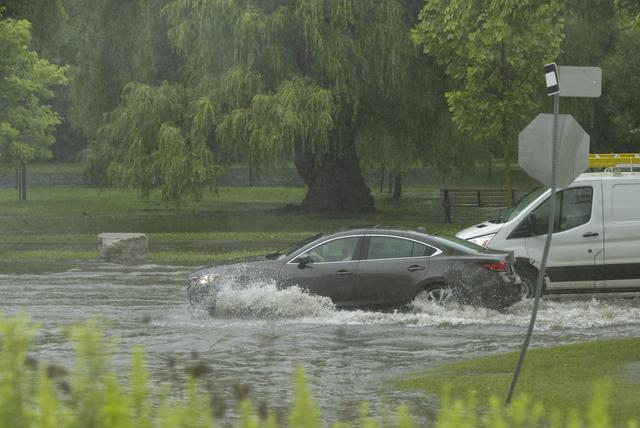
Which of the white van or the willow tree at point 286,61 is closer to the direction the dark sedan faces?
the willow tree

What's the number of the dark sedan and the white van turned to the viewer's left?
2

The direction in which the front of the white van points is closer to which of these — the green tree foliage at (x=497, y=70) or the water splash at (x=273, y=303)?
the water splash

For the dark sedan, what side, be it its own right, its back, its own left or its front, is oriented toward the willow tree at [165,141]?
right

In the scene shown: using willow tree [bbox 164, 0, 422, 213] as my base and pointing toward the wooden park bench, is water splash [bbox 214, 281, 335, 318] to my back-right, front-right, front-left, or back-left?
front-right

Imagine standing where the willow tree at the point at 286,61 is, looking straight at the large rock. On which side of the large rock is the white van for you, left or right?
left

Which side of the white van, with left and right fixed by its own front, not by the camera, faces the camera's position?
left

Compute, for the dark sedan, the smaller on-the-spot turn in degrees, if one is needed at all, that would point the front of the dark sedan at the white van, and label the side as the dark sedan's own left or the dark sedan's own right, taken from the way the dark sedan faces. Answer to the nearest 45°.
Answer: approximately 135° to the dark sedan's own right

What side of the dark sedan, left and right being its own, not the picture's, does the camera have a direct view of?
left

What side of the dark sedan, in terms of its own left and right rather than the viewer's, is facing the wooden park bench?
right

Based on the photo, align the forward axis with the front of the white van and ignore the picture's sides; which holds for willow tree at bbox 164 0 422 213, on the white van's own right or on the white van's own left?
on the white van's own right

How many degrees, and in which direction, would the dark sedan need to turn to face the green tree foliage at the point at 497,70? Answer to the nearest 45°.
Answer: approximately 90° to its right
